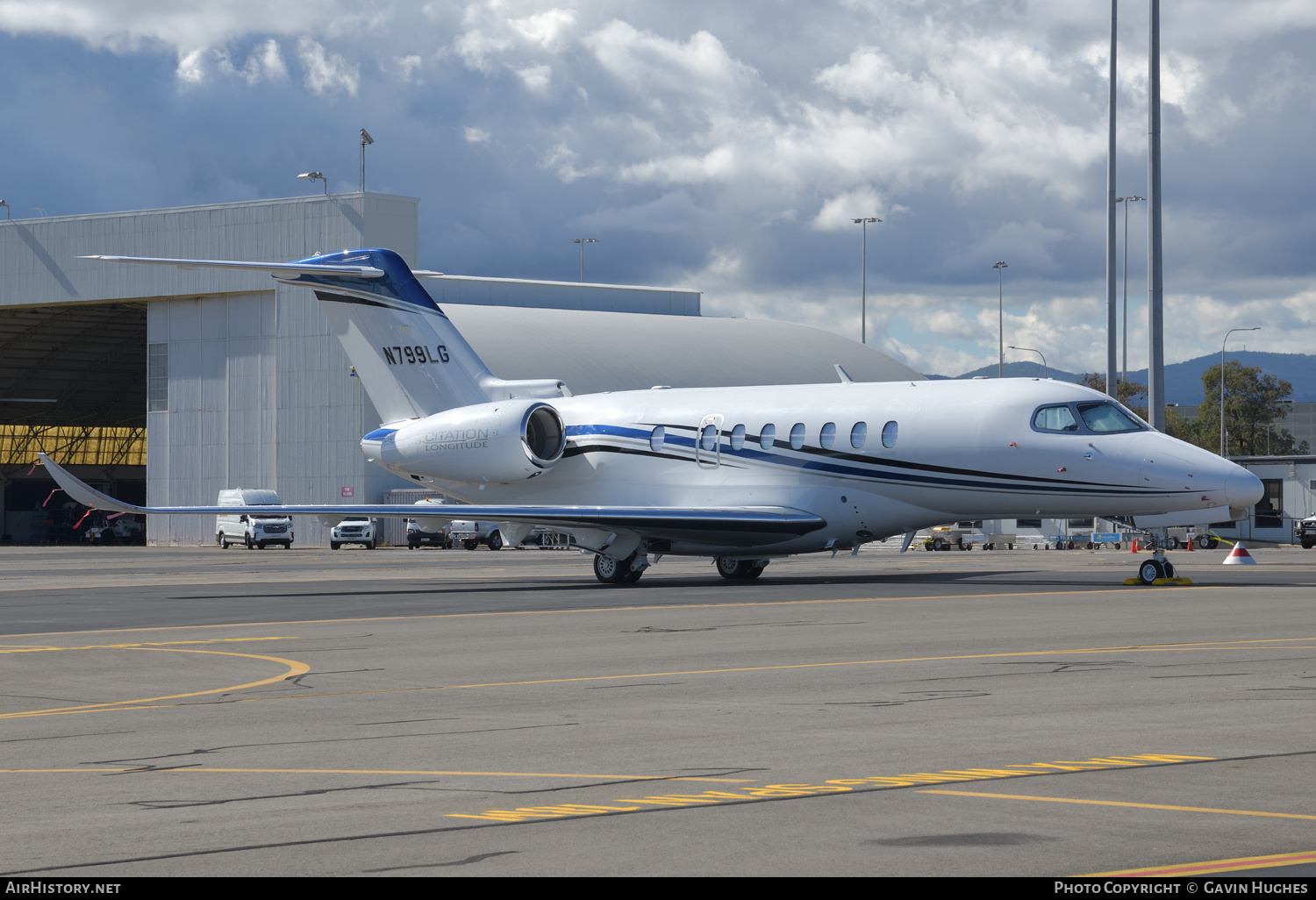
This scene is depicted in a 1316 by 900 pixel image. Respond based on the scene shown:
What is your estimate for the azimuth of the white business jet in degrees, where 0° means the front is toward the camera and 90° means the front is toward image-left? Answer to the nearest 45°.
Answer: approximately 315°
